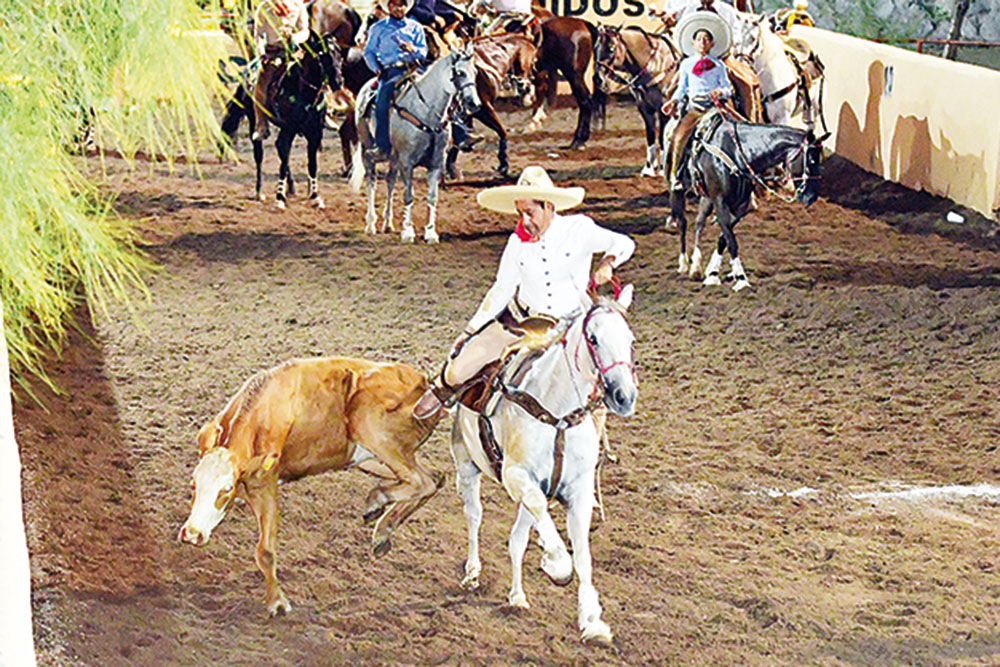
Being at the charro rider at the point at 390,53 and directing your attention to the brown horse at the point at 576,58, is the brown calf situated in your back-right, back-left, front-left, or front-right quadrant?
back-right

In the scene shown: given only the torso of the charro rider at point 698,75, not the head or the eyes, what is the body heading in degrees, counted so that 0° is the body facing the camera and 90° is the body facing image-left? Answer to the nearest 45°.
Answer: approximately 0°

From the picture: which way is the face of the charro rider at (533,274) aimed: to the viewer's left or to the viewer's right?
to the viewer's left

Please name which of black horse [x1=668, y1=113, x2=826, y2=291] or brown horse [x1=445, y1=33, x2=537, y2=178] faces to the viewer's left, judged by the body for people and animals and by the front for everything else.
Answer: the brown horse

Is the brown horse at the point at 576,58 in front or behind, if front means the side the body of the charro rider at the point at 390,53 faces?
behind

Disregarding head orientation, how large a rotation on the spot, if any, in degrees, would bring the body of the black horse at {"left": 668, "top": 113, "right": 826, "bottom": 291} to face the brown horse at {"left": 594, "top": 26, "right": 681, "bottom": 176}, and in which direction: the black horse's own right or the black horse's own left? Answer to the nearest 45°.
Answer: approximately 135° to the black horse's own left

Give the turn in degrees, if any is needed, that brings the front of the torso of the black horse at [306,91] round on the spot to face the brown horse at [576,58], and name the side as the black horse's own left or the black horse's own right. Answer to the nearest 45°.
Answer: approximately 90° to the black horse's own left

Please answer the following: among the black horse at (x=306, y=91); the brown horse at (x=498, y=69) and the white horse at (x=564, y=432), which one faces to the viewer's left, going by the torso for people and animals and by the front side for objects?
the brown horse

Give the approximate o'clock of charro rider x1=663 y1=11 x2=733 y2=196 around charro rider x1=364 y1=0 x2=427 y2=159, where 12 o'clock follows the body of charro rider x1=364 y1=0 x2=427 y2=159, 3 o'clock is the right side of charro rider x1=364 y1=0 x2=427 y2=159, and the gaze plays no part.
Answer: charro rider x1=663 y1=11 x2=733 y2=196 is roughly at 10 o'clock from charro rider x1=364 y1=0 x2=427 y2=159.

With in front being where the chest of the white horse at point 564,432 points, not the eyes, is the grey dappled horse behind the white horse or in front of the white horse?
behind

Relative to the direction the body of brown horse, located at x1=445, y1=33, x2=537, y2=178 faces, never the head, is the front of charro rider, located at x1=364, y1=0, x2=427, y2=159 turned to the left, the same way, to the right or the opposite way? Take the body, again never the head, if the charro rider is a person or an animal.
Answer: to the left

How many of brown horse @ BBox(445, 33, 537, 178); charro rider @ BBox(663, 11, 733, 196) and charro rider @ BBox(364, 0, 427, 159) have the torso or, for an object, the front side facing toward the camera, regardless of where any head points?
2

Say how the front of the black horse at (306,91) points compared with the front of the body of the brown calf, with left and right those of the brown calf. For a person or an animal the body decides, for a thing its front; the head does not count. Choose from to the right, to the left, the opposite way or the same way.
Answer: to the left
